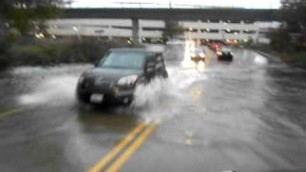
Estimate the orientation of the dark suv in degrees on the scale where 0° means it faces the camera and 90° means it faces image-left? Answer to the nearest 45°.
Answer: approximately 45°

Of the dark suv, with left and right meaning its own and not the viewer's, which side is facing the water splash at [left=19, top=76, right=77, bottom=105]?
right

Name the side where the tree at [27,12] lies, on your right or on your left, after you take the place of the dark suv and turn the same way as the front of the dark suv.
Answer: on your right
